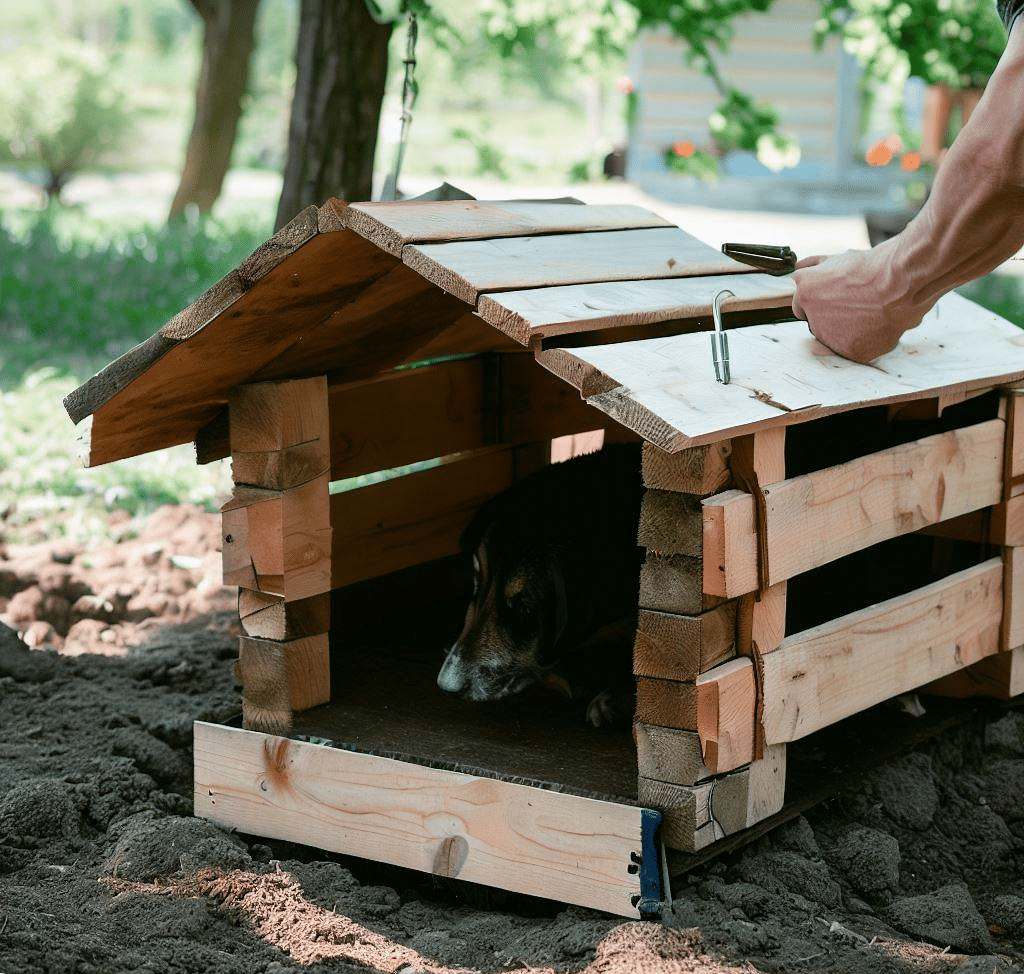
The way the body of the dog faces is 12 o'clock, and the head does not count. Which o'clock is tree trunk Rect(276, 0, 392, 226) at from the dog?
The tree trunk is roughly at 4 o'clock from the dog.

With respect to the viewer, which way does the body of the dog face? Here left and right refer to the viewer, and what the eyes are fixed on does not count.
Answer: facing the viewer and to the left of the viewer

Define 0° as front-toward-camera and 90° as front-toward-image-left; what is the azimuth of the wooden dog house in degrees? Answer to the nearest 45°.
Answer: approximately 45°

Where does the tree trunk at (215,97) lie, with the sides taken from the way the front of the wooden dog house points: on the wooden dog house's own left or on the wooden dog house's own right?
on the wooden dog house's own right

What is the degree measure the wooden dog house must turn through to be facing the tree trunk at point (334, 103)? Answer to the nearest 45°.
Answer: approximately 135° to its right

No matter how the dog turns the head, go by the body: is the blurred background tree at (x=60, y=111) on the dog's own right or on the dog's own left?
on the dog's own right

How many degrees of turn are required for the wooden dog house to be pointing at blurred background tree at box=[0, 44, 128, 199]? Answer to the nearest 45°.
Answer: approximately 135° to its right

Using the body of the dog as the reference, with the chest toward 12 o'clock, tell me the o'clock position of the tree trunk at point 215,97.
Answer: The tree trunk is roughly at 4 o'clock from the dog.
